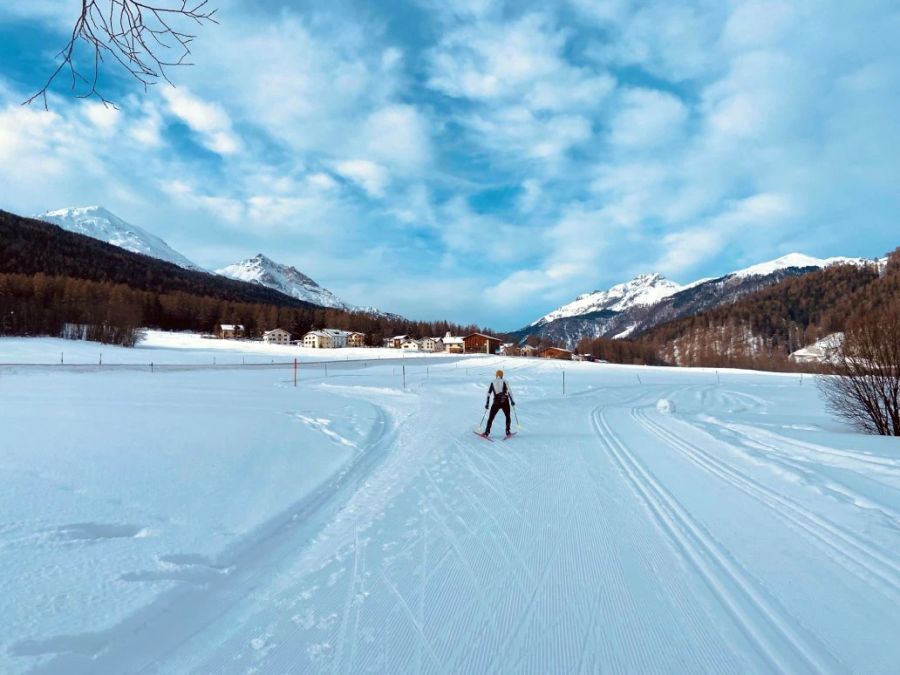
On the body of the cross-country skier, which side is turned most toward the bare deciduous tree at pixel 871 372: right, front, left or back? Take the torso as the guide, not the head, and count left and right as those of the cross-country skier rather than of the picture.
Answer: right

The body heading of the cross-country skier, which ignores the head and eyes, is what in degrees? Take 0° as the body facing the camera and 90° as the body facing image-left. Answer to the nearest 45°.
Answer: approximately 180°
